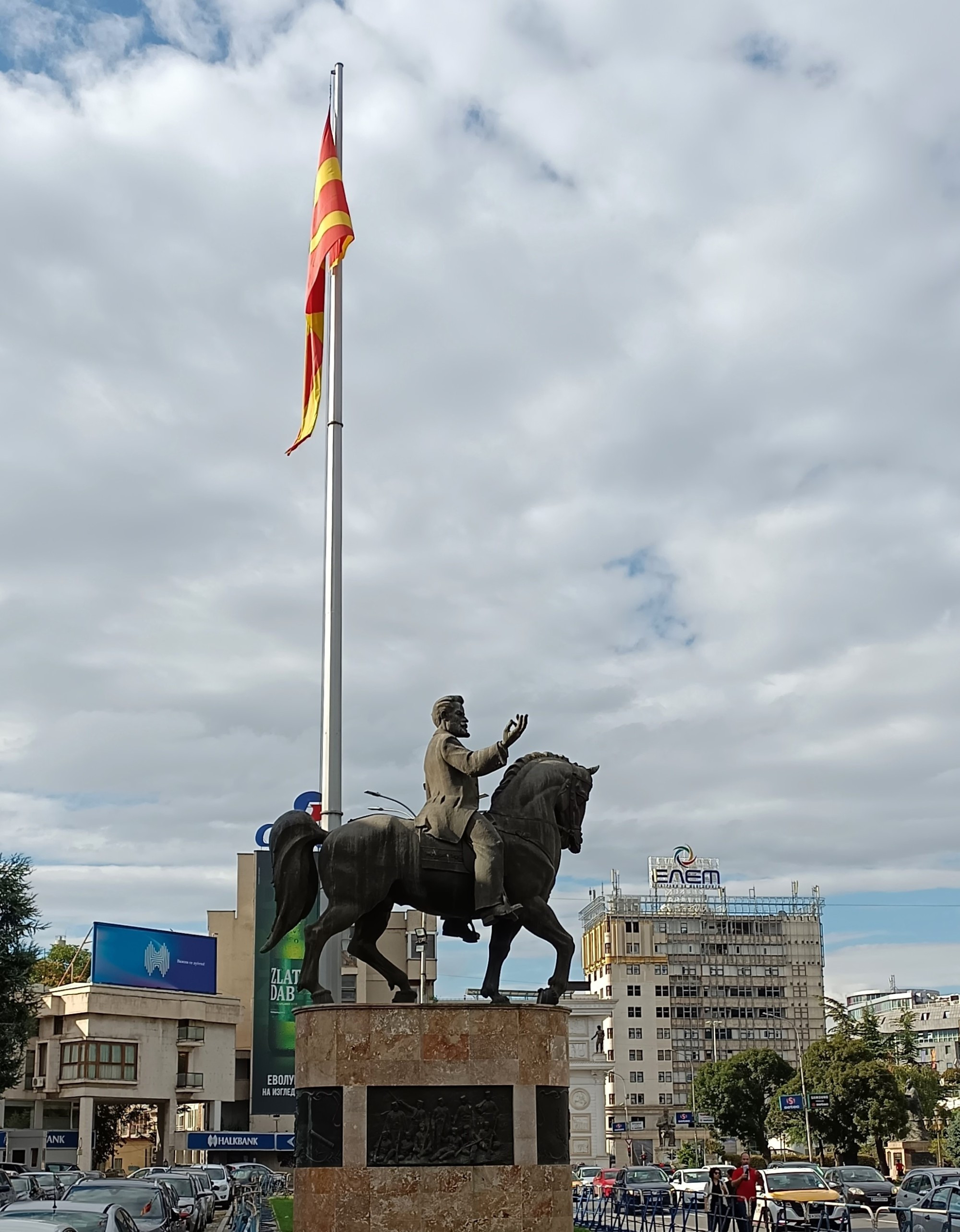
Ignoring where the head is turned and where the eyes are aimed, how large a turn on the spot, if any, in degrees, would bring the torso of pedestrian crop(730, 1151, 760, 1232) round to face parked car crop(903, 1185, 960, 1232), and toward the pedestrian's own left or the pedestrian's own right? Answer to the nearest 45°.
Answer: approximately 45° to the pedestrian's own left

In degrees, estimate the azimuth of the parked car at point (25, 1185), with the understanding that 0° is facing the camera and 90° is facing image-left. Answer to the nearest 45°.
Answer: approximately 315°

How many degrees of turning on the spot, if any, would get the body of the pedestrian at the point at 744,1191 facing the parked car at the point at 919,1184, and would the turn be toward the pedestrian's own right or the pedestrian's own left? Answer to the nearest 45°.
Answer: approximately 90° to the pedestrian's own left

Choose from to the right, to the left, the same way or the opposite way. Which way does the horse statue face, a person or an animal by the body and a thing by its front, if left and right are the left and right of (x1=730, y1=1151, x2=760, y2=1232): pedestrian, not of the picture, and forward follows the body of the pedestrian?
to the left

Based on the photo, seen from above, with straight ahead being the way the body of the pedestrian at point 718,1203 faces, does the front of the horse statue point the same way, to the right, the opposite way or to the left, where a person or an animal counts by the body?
to the left

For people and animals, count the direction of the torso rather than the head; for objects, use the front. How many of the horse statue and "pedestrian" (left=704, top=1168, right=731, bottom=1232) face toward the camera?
1

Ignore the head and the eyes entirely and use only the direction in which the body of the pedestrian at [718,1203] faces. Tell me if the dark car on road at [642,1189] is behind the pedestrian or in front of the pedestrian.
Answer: behind

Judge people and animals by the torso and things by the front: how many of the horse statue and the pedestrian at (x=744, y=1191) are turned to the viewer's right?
1

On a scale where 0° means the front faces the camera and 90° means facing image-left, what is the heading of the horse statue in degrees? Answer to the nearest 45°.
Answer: approximately 270°

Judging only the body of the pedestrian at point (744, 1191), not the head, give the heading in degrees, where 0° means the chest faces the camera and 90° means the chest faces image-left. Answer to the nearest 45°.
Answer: approximately 0°

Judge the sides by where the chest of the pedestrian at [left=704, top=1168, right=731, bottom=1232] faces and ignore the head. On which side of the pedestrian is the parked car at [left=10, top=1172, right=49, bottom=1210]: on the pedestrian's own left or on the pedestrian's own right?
on the pedestrian's own right
